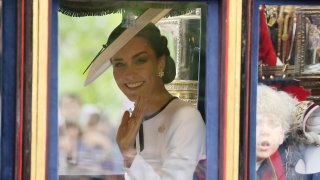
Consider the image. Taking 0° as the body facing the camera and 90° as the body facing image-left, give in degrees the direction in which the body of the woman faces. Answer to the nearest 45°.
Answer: approximately 45°

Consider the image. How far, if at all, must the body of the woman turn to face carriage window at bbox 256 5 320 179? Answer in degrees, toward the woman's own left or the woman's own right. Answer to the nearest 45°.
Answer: approximately 135° to the woman's own left

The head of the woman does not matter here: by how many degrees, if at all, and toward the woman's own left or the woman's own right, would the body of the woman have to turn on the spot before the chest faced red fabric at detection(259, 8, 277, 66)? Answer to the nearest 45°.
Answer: approximately 135° to the woman's own left

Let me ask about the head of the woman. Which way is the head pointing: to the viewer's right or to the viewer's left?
to the viewer's left
